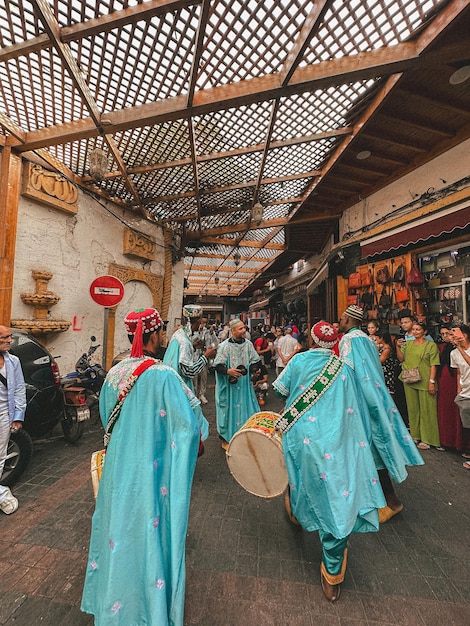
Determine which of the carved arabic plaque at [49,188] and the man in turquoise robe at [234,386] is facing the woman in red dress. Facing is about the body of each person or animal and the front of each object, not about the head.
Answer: the carved arabic plaque

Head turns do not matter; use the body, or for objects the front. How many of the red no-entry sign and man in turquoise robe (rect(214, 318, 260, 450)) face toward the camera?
2

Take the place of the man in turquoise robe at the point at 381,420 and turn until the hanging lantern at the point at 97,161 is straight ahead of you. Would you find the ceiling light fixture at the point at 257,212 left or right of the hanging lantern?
right

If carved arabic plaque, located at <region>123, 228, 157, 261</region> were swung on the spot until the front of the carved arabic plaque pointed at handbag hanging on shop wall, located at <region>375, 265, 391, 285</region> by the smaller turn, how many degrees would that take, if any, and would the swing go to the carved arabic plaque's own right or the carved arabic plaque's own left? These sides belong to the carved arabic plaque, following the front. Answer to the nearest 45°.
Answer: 0° — it already faces it

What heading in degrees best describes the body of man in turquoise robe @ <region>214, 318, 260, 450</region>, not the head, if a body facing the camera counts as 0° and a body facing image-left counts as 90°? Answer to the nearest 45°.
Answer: approximately 0°

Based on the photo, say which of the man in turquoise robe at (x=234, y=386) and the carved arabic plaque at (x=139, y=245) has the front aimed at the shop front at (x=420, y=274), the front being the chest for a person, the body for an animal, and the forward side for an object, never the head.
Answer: the carved arabic plaque

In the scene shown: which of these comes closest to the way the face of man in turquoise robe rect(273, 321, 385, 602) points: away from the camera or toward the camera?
away from the camera

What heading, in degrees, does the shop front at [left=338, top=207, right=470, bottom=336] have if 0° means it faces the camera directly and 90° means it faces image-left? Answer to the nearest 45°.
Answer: approximately 45°
